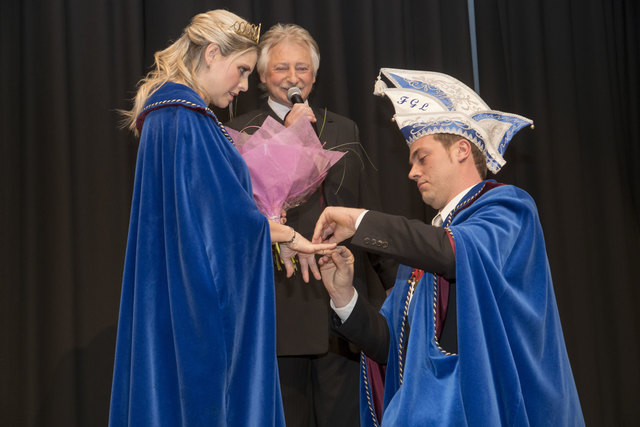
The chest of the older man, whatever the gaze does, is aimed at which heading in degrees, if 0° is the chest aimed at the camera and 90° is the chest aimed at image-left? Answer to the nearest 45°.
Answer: approximately 0°

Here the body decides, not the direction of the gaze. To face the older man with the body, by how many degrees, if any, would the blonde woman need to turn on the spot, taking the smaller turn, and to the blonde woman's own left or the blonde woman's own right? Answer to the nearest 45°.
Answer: approximately 45° to the blonde woman's own left

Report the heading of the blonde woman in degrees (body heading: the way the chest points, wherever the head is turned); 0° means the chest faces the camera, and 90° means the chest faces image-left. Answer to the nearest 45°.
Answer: approximately 270°

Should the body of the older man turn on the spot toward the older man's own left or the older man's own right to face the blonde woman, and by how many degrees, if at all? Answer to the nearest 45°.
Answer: approximately 45° to the older man's own right

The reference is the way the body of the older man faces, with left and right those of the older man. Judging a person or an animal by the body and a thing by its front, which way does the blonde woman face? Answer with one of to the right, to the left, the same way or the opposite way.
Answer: to the left

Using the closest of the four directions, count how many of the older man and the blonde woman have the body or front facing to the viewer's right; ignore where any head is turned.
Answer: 1

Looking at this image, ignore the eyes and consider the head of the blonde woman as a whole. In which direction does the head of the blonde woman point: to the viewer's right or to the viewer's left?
to the viewer's right
